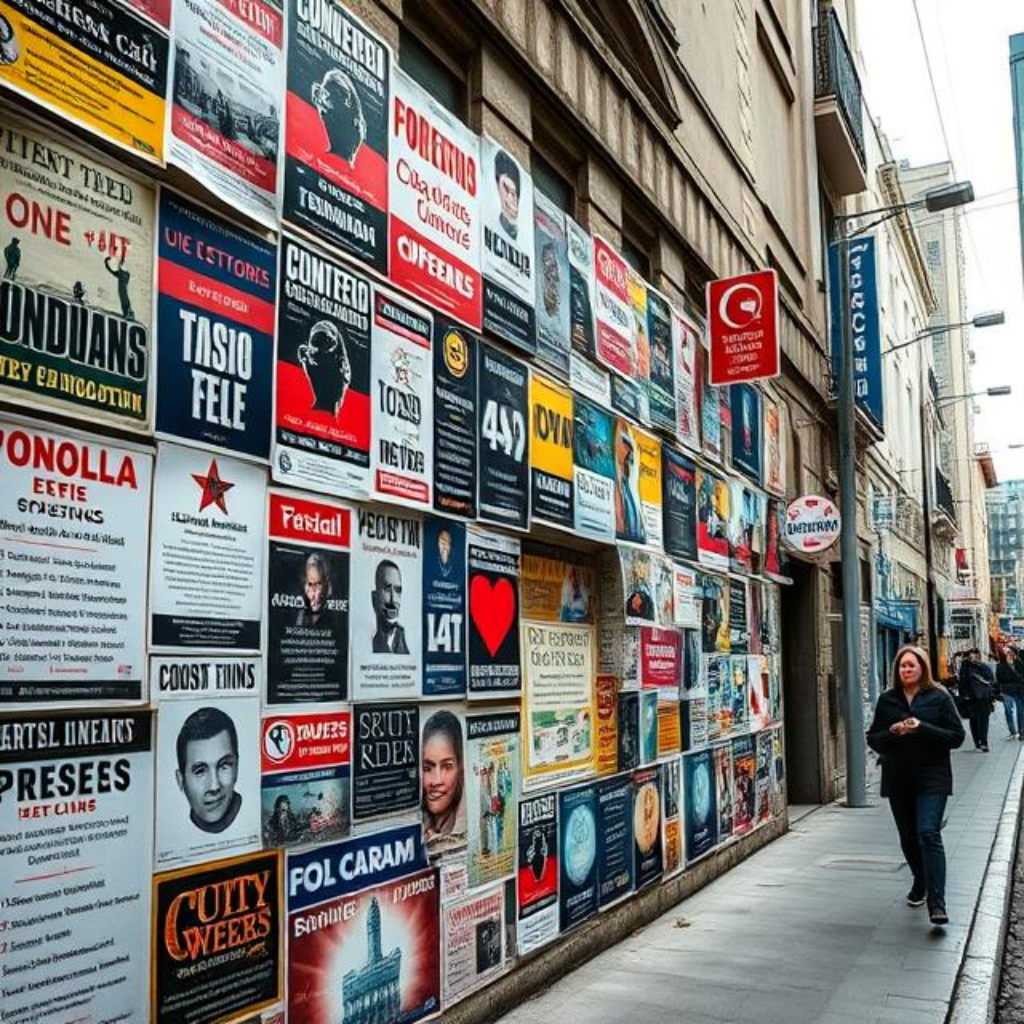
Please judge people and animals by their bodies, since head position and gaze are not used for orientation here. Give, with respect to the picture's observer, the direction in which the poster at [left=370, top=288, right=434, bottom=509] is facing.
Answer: facing the viewer and to the right of the viewer

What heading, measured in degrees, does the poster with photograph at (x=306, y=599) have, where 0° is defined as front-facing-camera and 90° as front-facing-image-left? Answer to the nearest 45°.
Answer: approximately 315°

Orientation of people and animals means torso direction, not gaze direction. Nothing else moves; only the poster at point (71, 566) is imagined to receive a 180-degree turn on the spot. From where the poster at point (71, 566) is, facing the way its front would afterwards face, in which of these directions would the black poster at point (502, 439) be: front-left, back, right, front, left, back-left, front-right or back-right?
right

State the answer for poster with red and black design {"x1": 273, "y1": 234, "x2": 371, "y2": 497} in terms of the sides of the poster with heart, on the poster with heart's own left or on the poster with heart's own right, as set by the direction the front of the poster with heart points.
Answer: on the poster with heart's own right

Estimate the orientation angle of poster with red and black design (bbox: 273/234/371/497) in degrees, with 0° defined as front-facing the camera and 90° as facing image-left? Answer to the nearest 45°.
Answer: approximately 315°

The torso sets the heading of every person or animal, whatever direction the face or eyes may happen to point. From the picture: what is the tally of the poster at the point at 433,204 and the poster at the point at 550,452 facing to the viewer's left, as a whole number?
0

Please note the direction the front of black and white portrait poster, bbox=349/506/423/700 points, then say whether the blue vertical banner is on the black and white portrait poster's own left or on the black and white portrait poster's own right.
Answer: on the black and white portrait poster's own left

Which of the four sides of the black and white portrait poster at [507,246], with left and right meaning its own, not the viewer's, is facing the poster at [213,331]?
right
